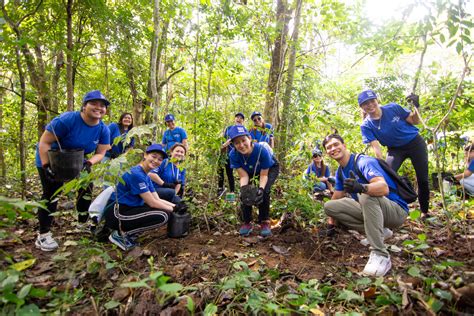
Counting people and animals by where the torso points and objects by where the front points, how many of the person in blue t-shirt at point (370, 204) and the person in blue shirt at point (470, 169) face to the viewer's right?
0

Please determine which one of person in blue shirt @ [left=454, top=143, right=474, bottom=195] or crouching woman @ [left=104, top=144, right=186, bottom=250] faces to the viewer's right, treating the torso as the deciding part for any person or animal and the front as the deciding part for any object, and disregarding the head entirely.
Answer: the crouching woman

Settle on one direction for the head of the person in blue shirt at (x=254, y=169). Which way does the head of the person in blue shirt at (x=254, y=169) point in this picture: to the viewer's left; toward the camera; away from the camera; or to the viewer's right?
toward the camera

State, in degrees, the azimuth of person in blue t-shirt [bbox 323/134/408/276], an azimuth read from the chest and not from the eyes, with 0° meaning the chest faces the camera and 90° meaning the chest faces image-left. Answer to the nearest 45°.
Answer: approximately 45°

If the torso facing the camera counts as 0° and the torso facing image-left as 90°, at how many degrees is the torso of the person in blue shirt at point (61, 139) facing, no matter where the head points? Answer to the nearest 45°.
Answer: approximately 315°

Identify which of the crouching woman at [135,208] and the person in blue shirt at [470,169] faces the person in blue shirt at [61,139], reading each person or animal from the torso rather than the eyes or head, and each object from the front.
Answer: the person in blue shirt at [470,169]

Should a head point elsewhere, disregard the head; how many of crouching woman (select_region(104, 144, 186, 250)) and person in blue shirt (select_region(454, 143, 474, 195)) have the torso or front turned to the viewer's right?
1

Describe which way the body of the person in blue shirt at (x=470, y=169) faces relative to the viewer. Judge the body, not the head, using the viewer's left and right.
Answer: facing the viewer and to the left of the viewer

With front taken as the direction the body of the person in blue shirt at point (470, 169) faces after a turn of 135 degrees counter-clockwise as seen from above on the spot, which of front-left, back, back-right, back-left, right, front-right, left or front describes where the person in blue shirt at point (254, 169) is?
back-right

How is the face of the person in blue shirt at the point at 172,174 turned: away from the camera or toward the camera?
toward the camera

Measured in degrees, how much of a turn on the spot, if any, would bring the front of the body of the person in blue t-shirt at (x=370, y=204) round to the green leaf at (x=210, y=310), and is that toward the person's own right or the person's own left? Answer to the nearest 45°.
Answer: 0° — they already face it

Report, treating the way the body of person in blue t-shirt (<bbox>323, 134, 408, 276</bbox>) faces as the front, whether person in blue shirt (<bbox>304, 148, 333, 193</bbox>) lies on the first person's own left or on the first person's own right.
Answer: on the first person's own right

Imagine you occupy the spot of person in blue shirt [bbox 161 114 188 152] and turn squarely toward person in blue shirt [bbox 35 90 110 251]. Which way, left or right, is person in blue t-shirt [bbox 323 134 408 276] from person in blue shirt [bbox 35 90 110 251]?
left

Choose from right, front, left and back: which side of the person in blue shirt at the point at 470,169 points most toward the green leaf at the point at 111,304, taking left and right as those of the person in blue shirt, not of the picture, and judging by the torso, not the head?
front
